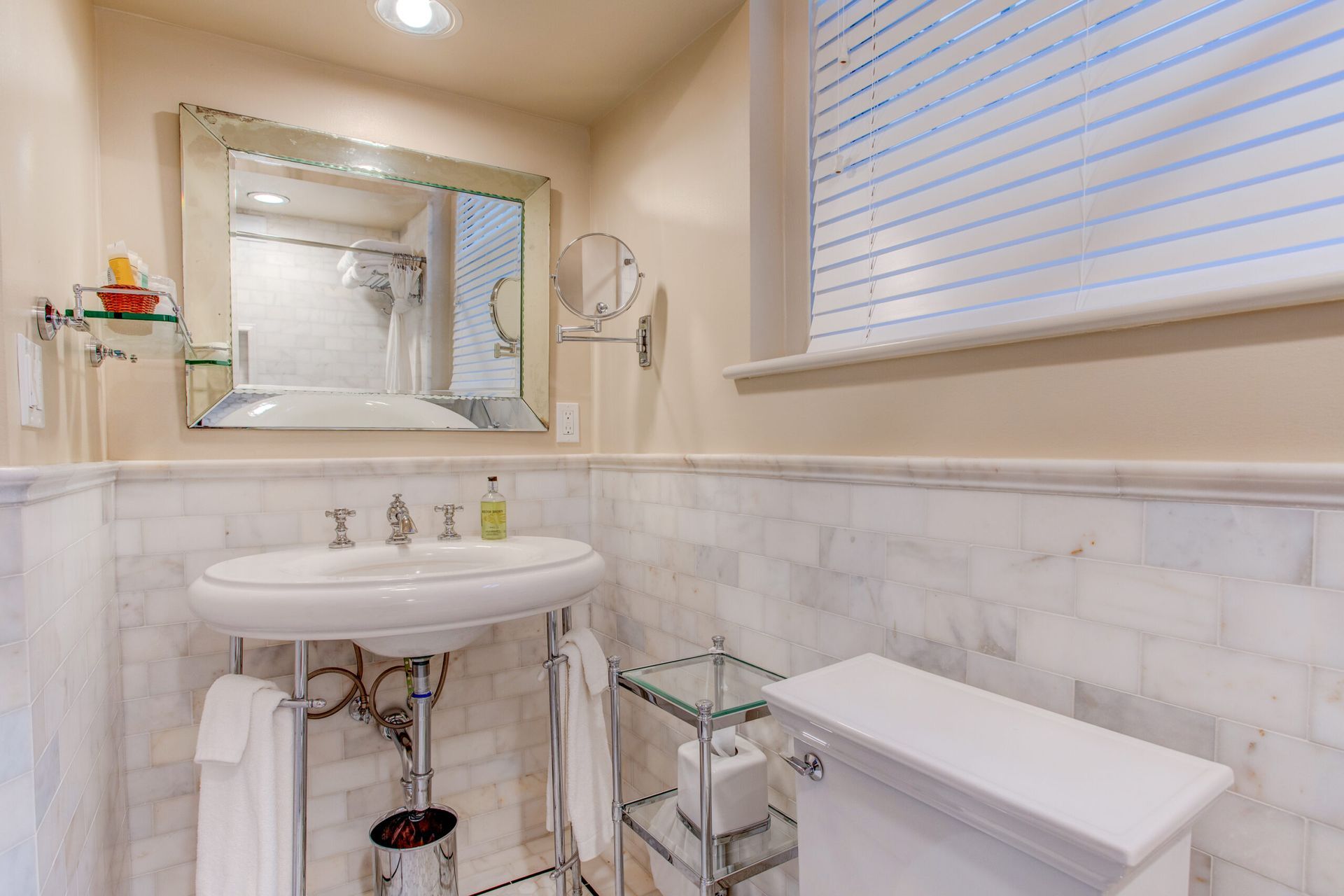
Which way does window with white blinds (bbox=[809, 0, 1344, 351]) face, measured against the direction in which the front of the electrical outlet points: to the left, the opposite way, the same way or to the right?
to the right

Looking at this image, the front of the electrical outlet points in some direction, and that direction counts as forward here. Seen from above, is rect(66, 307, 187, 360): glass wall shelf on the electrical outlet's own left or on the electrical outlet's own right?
on the electrical outlet's own right

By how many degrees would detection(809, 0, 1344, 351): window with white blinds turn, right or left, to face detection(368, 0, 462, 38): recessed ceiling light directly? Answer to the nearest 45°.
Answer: approximately 45° to its right

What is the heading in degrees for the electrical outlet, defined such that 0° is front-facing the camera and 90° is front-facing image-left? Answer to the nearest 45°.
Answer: approximately 0°

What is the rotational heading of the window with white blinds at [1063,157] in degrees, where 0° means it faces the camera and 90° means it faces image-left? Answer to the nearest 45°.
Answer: approximately 45°
